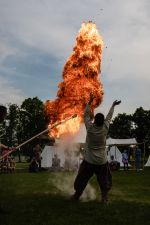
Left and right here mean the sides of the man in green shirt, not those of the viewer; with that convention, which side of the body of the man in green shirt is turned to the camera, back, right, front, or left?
back
